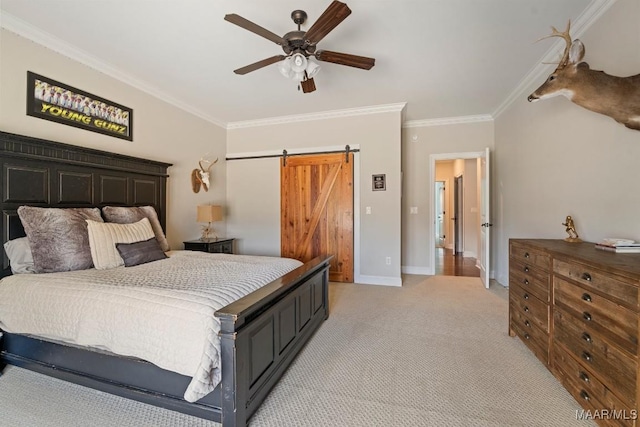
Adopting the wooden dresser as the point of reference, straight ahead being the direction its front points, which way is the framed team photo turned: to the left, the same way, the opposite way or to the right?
the opposite way

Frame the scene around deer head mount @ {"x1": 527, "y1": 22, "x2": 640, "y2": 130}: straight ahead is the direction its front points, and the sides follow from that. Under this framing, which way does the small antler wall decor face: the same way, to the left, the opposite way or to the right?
the opposite way

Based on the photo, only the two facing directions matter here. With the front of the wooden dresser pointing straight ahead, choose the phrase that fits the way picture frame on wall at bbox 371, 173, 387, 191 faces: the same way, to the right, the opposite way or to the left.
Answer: to the left

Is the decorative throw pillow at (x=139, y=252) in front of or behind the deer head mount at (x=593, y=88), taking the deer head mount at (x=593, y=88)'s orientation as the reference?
in front

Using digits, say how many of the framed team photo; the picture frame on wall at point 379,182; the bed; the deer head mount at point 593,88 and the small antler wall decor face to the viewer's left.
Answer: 1

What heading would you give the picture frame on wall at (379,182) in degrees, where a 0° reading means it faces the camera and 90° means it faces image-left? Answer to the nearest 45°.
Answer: approximately 0°

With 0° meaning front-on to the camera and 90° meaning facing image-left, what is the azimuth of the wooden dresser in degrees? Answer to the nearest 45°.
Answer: approximately 45°

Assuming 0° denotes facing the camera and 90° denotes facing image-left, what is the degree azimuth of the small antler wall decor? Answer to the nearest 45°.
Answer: approximately 315°

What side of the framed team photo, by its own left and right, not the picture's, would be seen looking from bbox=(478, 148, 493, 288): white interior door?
front

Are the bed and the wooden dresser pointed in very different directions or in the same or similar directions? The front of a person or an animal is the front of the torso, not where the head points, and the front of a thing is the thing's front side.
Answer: very different directions

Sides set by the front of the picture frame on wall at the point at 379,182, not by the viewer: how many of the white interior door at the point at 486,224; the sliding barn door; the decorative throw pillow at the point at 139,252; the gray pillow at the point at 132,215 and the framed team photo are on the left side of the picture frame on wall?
1

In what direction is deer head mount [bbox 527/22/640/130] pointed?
to the viewer's left

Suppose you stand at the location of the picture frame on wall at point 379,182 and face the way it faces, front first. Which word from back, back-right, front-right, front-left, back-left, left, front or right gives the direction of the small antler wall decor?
right

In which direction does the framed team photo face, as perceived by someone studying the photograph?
facing the viewer and to the right of the viewer
